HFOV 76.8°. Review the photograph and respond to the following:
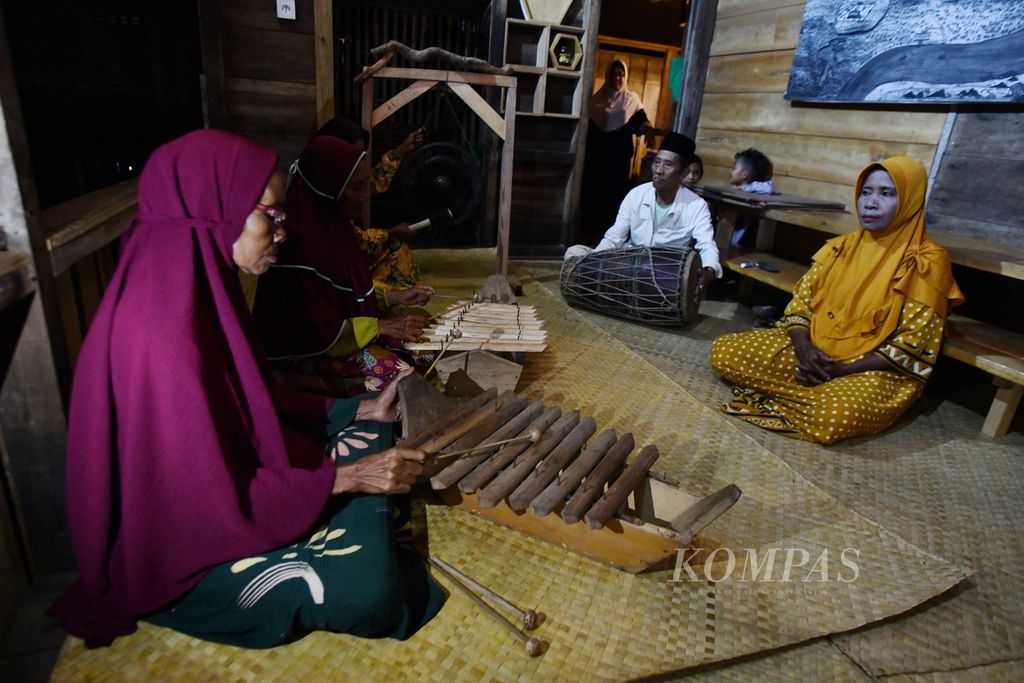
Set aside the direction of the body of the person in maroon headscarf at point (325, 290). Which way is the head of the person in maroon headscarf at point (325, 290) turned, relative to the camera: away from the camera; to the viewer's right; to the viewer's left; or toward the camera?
to the viewer's right

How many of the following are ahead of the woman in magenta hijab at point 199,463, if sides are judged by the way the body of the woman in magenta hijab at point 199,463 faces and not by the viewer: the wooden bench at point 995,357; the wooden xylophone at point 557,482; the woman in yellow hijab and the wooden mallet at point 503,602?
4

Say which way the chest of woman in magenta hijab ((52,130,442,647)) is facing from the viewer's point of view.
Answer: to the viewer's right

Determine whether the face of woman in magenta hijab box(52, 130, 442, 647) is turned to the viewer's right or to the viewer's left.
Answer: to the viewer's right

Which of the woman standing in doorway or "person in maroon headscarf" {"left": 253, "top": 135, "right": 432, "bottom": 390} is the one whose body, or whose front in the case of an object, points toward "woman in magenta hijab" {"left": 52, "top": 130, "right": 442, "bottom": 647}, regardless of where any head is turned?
the woman standing in doorway

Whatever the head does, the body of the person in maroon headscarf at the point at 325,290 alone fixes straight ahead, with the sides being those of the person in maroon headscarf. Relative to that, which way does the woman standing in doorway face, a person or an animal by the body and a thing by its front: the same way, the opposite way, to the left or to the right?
to the right

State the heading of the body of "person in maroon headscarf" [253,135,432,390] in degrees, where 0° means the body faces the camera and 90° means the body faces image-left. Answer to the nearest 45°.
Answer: approximately 270°

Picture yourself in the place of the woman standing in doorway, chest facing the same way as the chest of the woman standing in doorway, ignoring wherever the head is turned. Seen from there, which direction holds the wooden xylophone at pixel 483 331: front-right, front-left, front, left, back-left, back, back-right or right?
front

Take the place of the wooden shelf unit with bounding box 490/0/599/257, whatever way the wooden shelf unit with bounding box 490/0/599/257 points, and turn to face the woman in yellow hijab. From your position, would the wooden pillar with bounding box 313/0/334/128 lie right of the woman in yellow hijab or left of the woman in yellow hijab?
right

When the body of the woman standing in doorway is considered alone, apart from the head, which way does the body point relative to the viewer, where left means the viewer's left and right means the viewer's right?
facing the viewer

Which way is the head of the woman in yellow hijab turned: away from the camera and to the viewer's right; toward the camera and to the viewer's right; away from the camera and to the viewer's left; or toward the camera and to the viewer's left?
toward the camera and to the viewer's left
